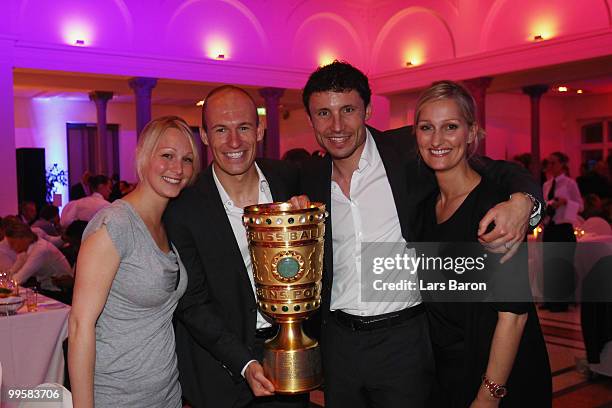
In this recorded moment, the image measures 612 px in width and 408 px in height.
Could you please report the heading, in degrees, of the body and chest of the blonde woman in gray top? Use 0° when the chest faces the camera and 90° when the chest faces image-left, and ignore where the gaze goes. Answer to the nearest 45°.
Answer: approximately 315°

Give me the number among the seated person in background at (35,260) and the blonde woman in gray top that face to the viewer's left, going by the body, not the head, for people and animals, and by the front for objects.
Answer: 1

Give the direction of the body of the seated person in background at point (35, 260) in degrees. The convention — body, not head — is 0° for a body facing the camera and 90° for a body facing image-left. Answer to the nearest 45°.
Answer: approximately 90°

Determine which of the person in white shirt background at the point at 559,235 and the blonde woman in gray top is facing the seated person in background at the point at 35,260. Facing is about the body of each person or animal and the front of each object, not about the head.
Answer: the person in white shirt background

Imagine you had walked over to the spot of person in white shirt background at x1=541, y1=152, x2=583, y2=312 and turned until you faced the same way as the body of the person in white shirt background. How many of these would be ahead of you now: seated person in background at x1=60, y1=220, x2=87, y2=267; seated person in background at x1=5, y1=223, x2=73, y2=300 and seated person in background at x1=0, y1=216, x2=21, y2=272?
3
